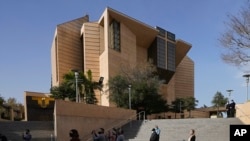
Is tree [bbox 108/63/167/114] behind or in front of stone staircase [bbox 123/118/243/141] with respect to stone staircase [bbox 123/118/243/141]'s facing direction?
behind

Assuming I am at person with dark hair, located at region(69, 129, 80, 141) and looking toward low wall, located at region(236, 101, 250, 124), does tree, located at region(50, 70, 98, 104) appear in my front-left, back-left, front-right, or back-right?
front-left

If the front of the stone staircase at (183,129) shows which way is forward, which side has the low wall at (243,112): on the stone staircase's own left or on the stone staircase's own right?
on the stone staircase's own left

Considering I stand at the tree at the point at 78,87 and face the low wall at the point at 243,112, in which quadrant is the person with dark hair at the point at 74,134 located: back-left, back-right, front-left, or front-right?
front-right

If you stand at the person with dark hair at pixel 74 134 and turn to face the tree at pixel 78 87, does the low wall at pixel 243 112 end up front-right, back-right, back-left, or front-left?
front-right

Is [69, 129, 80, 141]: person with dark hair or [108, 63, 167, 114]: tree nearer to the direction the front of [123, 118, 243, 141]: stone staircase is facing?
the person with dark hair

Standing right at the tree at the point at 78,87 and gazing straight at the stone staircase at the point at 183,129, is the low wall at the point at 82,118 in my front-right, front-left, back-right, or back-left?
front-right

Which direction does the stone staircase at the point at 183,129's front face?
toward the camera

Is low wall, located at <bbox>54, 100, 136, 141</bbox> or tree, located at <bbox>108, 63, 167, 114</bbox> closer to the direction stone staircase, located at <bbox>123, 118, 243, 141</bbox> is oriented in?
the low wall

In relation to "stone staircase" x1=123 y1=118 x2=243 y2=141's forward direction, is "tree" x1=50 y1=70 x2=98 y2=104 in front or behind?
behind

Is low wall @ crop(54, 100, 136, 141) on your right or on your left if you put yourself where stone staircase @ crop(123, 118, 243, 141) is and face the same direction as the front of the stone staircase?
on your right

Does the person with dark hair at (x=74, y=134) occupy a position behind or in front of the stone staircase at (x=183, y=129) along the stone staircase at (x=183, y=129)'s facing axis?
in front
